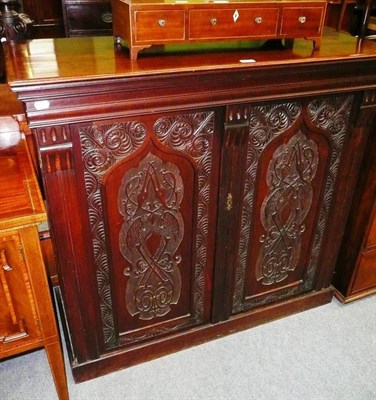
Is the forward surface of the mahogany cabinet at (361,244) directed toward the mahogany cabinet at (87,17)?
no

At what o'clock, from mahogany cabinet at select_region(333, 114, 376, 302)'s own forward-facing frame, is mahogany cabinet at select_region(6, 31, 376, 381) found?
mahogany cabinet at select_region(6, 31, 376, 381) is roughly at 3 o'clock from mahogany cabinet at select_region(333, 114, 376, 302).

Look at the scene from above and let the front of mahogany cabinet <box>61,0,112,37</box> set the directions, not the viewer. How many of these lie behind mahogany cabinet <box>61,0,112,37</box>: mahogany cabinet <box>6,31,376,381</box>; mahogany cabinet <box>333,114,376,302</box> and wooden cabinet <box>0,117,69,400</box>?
0

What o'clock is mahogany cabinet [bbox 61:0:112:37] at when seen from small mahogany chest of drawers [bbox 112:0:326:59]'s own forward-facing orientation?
mahogany cabinet [bbox 61:0:112:37] is roughly at 5 o'clock from small mahogany chest of drawers [bbox 112:0:326:59].

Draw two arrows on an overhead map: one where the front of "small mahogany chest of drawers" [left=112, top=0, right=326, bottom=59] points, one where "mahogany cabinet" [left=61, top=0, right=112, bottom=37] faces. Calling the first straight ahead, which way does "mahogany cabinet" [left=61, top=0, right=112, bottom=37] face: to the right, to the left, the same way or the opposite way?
the same way

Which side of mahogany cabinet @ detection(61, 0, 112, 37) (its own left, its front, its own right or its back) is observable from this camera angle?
front

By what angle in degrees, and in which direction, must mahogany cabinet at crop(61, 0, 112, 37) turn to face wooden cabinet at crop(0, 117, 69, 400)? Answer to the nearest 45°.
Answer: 0° — it already faces it

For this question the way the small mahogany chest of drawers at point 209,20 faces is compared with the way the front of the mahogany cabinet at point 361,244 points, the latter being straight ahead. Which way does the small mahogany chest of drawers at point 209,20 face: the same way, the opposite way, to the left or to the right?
the same way

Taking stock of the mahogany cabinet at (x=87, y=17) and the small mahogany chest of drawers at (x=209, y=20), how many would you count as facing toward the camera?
2

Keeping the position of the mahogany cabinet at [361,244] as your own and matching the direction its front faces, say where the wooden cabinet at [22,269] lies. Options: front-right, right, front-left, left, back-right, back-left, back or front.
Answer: right

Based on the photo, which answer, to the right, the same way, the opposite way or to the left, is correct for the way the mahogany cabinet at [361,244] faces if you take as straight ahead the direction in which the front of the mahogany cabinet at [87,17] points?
the same way

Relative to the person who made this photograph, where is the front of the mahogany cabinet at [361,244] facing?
facing the viewer and to the right of the viewer

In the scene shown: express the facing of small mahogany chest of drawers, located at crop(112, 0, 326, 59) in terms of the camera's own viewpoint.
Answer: facing the viewer
